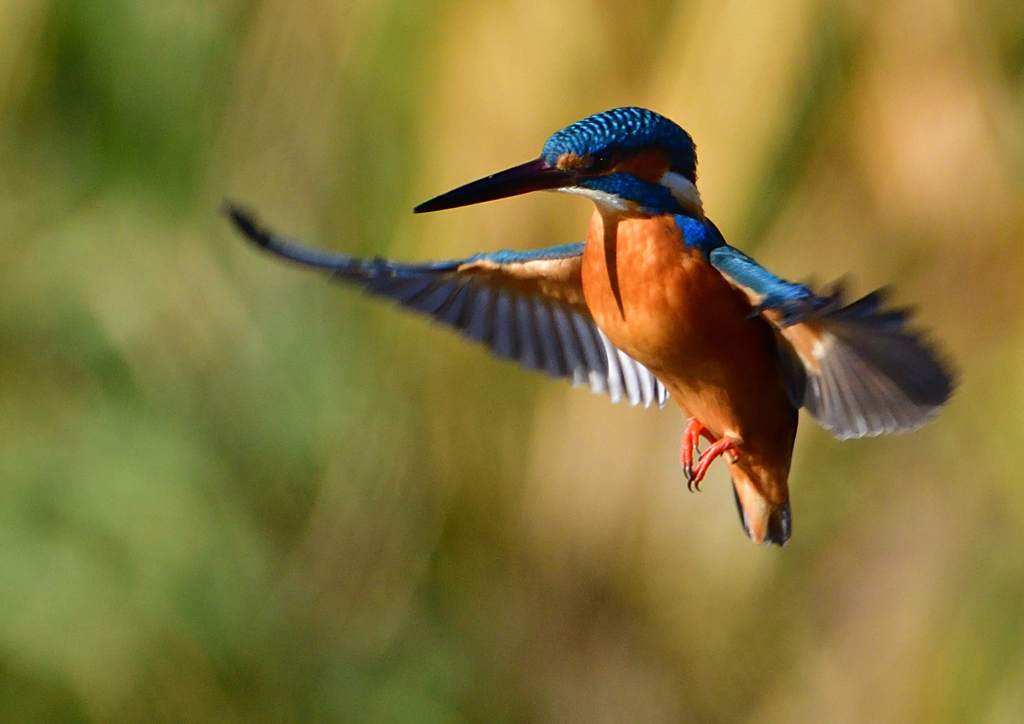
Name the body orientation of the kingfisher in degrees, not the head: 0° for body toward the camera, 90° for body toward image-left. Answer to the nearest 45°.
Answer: approximately 45°
